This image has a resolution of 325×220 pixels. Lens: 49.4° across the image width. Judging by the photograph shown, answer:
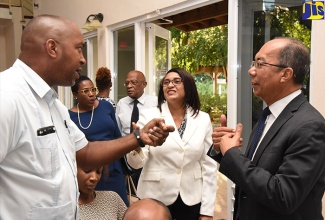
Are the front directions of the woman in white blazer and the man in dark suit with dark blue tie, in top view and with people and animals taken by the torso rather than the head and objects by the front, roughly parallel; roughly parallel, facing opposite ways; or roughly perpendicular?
roughly perpendicular

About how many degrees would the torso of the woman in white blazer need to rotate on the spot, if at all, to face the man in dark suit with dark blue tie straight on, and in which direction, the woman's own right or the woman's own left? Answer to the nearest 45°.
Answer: approximately 45° to the woman's own left

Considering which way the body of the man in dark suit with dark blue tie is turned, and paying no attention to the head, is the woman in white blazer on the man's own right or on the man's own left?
on the man's own right

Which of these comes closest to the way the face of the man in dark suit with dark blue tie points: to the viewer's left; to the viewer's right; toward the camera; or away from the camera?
to the viewer's left

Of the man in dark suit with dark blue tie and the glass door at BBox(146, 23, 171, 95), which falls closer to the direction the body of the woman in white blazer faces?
the man in dark suit with dark blue tie

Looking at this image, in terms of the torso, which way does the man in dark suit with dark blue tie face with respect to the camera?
to the viewer's left

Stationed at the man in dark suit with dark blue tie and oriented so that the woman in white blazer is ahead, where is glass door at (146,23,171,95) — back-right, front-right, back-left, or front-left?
front-right

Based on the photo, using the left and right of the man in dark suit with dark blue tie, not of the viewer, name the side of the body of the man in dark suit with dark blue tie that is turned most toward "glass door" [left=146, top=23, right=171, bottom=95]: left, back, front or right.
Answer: right

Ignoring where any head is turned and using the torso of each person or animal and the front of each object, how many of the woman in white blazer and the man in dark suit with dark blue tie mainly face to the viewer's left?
1

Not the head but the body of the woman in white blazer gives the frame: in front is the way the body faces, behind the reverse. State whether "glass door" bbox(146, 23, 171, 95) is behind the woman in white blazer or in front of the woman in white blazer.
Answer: behind

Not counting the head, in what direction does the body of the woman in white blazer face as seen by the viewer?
toward the camera

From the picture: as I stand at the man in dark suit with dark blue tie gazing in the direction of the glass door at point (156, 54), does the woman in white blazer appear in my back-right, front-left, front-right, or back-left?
front-left
